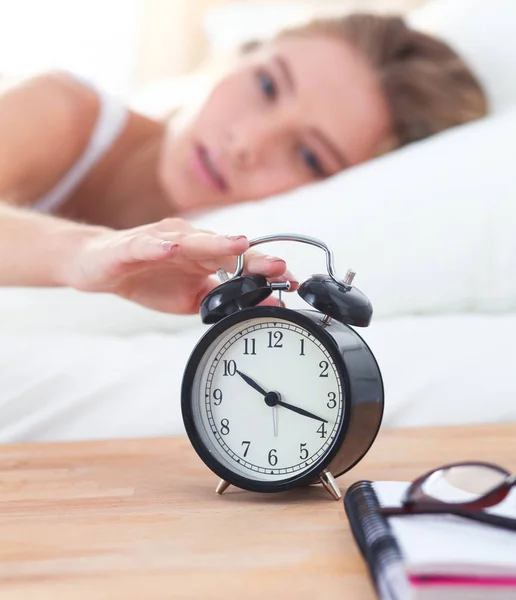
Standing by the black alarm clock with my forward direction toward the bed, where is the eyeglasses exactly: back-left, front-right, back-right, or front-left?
back-right

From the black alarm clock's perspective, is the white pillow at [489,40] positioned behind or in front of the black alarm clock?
behind

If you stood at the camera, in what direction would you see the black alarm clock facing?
facing the viewer and to the left of the viewer

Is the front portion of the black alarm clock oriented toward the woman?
no

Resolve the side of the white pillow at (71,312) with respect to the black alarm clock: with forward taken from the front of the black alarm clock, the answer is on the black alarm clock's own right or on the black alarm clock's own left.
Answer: on the black alarm clock's own right

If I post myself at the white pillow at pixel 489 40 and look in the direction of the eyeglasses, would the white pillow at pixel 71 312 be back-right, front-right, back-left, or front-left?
front-right
